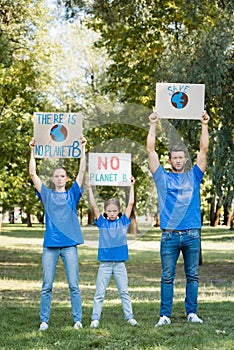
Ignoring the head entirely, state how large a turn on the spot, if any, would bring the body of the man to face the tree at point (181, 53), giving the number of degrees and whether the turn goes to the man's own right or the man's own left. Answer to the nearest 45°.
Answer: approximately 180°

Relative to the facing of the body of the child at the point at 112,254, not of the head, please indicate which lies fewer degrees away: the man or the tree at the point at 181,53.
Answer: the man

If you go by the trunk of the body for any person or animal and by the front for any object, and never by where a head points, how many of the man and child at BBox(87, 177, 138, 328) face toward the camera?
2

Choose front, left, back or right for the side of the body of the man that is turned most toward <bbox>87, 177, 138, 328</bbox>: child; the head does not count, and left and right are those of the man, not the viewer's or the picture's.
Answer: right

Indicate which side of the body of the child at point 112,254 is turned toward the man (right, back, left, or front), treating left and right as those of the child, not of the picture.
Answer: left

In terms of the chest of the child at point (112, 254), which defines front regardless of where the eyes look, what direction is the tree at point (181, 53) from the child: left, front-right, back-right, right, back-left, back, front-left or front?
back
